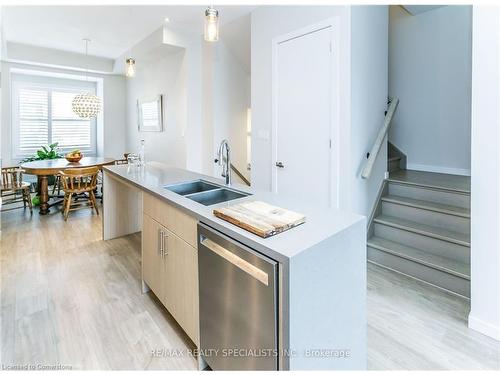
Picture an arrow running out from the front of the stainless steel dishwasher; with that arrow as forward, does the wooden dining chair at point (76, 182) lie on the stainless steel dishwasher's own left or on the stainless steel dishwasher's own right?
on the stainless steel dishwasher's own right

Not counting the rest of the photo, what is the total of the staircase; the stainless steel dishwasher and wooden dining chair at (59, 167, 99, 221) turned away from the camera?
1

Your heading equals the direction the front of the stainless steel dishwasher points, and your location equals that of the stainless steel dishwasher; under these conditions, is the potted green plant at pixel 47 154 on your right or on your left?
on your right

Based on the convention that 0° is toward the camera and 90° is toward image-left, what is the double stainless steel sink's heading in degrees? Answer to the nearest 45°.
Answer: approximately 45°

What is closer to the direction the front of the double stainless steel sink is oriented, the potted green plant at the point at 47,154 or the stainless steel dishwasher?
the stainless steel dishwasher

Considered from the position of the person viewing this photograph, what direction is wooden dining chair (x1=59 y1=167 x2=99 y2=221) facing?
facing away from the viewer
